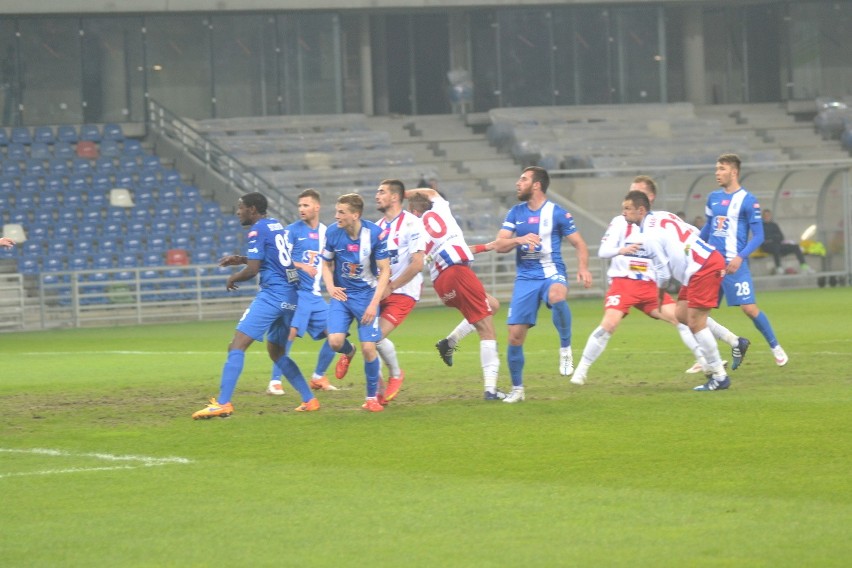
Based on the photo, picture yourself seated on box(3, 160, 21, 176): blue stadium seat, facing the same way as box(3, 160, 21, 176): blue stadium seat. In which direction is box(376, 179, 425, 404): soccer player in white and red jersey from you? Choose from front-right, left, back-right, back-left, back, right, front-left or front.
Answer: front

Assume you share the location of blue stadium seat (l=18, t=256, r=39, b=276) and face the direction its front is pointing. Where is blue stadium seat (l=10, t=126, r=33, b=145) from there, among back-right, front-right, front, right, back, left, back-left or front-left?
back

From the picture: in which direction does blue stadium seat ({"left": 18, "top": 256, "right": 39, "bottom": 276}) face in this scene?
toward the camera

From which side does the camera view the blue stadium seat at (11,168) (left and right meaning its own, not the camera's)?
front

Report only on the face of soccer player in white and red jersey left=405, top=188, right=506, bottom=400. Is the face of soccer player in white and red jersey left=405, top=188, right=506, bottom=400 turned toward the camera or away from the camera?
away from the camera

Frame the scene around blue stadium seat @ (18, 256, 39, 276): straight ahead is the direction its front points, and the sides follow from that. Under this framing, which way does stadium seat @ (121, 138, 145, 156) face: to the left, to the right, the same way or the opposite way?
the same way

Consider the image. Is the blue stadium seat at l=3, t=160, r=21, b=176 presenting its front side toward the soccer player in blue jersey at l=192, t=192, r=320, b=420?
yes

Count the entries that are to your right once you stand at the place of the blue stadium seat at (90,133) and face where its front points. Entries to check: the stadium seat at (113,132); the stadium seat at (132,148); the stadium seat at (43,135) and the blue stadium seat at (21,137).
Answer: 2

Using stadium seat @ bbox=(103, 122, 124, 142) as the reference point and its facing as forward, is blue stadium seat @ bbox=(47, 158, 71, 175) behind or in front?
in front

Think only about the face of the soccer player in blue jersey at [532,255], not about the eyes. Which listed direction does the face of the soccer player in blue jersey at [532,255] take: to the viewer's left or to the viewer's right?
to the viewer's left

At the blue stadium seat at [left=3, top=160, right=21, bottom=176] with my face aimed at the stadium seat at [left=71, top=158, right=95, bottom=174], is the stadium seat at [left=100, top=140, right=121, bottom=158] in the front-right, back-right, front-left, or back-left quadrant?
front-left

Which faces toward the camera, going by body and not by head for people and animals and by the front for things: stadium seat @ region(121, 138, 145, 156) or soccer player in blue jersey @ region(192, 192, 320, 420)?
the stadium seat

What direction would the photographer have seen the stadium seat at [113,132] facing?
facing the viewer
